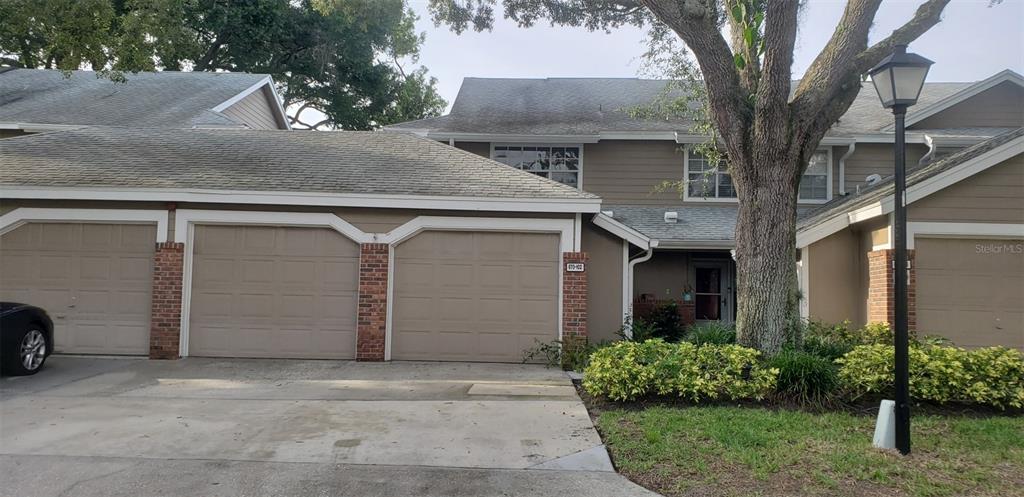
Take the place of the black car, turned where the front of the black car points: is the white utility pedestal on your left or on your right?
on your right

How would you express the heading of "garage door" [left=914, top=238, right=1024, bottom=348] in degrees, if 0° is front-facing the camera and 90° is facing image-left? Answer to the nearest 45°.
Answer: approximately 0°

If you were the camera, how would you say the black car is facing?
facing away from the viewer and to the right of the viewer

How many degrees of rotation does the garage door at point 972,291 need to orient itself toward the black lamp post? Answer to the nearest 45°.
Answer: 0° — it already faces it

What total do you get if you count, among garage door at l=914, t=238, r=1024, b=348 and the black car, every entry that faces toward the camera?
1

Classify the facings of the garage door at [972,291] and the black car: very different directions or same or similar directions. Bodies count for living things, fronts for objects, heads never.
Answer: very different directions

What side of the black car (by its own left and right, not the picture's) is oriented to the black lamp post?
right

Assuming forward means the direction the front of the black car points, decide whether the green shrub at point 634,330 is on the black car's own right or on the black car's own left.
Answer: on the black car's own right

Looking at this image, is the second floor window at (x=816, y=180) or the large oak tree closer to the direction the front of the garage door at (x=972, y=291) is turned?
the large oak tree

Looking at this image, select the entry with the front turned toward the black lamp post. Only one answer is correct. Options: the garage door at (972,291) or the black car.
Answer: the garage door

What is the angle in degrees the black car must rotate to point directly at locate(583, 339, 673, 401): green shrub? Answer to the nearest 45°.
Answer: approximately 90° to its right

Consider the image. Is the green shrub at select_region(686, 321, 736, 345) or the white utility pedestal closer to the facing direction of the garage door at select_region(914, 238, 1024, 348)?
the white utility pedestal
